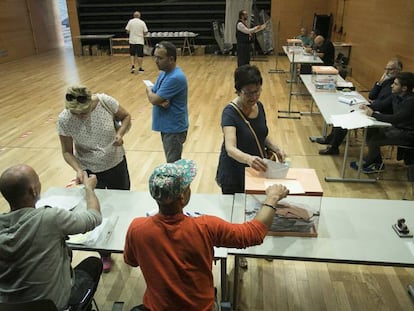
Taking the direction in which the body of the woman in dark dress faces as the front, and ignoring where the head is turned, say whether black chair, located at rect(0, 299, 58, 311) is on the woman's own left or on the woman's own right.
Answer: on the woman's own right

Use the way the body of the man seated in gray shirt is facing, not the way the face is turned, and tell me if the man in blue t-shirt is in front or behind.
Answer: in front

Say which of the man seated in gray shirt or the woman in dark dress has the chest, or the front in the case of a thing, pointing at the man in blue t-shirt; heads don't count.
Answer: the man seated in gray shirt

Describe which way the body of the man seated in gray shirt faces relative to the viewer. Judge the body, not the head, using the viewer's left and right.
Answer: facing away from the viewer and to the right of the viewer

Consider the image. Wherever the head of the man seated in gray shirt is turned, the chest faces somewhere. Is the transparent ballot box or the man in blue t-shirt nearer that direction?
the man in blue t-shirt

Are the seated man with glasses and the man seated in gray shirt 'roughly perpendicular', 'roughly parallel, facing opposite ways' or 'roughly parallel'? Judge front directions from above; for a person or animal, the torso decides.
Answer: roughly perpendicular

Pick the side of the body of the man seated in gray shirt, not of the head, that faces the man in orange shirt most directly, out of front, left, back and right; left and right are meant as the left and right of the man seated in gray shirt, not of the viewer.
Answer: right

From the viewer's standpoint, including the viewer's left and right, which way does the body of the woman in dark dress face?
facing the viewer and to the right of the viewer

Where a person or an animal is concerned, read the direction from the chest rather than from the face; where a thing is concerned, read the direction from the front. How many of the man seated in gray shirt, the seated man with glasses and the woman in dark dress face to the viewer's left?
1

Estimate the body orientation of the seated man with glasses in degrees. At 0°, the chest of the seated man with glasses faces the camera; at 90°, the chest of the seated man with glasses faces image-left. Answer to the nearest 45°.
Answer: approximately 90°

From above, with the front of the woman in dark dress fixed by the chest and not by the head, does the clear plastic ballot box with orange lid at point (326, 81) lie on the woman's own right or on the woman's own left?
on the woman's own left

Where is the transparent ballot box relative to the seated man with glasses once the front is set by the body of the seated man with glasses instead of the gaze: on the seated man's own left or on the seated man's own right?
on the seated man's own left

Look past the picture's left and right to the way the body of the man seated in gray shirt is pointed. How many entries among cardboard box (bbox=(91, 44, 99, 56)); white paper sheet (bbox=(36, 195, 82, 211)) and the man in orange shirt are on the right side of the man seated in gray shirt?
1

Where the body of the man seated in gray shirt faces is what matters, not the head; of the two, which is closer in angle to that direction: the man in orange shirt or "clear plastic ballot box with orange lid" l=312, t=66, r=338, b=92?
the clear plastic ballot box with orange lid
